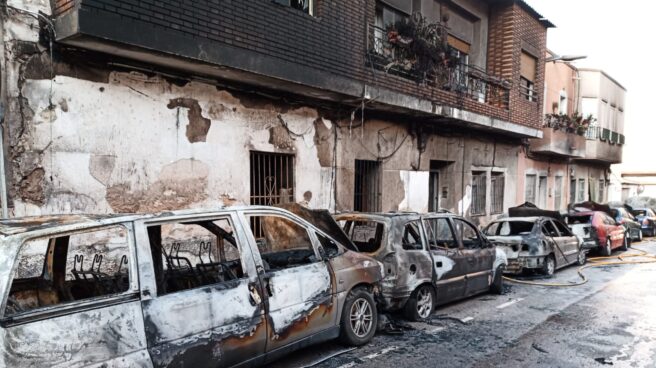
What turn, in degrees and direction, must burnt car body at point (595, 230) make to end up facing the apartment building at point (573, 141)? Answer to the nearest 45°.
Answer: approximately 45° to its left

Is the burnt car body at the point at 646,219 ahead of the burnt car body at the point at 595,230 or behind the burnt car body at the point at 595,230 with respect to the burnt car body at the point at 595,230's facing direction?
ahead

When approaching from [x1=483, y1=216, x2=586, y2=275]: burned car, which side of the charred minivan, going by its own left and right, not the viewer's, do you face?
front

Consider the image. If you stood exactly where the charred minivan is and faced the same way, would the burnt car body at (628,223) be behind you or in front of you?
in front

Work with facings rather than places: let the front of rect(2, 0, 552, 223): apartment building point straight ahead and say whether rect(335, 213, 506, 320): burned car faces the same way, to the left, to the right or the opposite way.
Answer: to the left

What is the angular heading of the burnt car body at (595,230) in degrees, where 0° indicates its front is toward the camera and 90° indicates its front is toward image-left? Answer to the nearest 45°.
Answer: approximately 225°

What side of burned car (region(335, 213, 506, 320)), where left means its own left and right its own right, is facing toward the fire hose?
front

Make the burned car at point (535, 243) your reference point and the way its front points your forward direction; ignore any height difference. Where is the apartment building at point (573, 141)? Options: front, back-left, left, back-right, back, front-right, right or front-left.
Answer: front-left

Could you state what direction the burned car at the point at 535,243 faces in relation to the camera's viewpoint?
facing away from the viewer and to the right of the viewer

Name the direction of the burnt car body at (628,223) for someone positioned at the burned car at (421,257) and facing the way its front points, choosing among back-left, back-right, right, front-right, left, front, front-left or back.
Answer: front

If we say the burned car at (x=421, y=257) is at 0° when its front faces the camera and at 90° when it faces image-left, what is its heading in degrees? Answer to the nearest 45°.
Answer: approximately 225°

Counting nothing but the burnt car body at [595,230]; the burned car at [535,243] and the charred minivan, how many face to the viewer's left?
0

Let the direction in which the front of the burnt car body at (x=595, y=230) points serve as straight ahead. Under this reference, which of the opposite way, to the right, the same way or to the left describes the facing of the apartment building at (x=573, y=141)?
to the right

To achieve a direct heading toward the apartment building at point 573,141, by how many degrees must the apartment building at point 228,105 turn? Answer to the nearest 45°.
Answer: approximately 90° to its left

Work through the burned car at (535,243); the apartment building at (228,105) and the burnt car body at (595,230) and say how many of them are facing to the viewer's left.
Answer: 0

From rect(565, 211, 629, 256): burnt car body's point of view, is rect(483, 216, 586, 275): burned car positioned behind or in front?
behind

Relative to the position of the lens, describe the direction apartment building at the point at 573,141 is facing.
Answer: facing the viewer and to the right of the viewer
